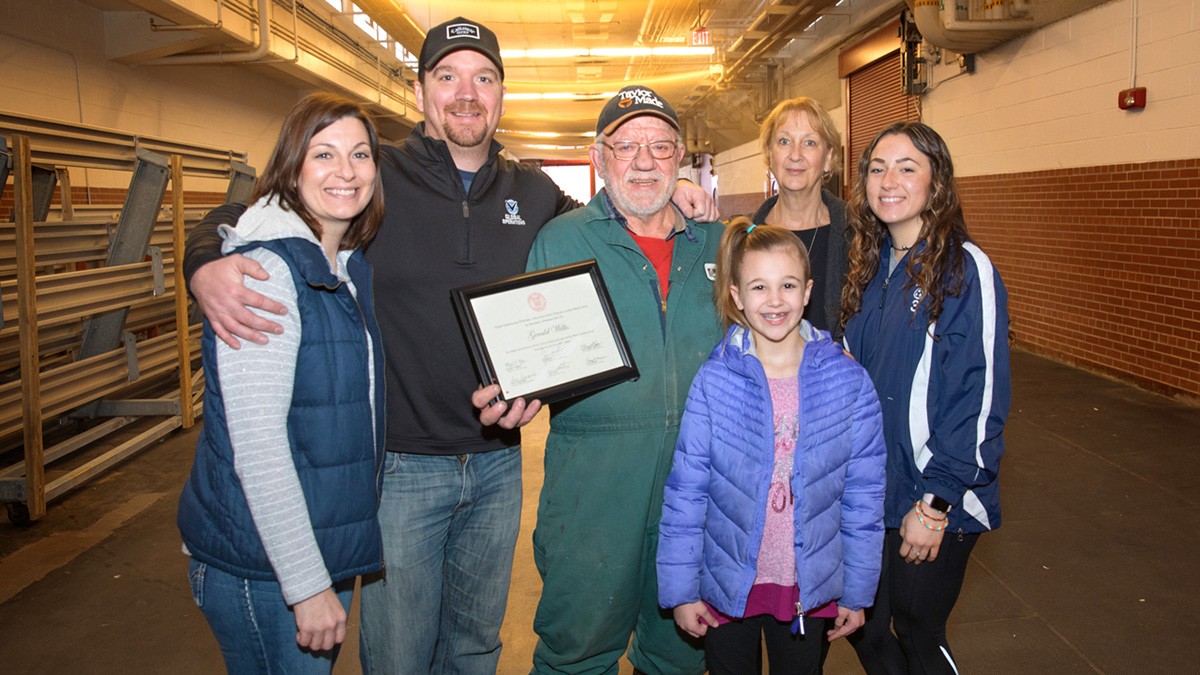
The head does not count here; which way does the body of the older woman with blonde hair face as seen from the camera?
toward the camera

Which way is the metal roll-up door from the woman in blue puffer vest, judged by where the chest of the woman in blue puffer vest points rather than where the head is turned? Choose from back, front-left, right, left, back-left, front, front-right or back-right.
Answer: left

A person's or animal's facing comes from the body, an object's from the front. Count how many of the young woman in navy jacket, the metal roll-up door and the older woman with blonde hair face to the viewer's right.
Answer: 0

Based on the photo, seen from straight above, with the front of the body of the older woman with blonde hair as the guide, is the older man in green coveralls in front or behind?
in front

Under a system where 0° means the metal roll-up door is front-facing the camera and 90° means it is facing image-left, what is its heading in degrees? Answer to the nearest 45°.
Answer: approximately 45°

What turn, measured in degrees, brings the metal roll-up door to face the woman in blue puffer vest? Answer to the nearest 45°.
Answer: approximately 45° to its left

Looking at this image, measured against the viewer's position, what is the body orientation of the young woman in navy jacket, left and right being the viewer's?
facing the viewer and to the left of the viewer

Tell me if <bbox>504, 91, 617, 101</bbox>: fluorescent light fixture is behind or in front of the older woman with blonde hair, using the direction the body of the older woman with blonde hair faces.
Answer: behind

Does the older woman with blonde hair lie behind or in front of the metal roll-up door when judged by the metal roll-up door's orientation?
in front

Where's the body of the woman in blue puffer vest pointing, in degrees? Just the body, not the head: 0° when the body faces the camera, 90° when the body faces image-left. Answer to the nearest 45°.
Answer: approximately 315°

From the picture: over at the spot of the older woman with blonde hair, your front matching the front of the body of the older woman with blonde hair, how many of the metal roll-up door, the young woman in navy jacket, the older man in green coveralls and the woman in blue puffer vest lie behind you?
1

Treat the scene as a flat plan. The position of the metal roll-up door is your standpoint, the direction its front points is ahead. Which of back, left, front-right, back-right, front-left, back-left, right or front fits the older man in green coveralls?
front-left

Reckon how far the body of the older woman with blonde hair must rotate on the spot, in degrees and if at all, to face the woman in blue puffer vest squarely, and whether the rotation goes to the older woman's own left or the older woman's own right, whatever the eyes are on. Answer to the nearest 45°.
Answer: approximately 45° to the older woman's own right

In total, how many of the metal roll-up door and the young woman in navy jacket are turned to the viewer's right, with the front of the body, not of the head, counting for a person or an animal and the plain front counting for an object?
0

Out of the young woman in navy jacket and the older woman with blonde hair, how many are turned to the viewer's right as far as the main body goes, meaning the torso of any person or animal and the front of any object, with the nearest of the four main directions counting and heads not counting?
0
